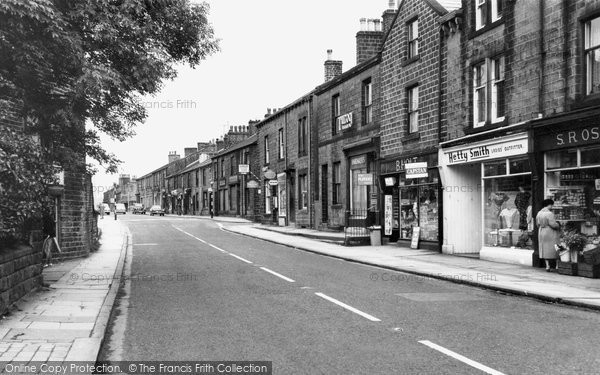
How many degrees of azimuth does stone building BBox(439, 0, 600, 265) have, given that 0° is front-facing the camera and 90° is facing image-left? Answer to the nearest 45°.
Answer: approximately 45°

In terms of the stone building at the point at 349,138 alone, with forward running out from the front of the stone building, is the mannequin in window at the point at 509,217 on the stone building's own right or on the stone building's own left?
on the stone building's own left

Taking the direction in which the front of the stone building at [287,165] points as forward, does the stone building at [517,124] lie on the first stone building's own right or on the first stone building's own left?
on the first stone building's own left

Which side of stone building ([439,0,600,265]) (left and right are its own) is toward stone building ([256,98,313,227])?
right

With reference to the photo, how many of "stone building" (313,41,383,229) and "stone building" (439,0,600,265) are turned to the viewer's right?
0

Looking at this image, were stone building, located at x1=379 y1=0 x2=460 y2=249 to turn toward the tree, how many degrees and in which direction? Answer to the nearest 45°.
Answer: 0° — it already faces it

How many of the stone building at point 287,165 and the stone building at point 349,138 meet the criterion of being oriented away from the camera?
0

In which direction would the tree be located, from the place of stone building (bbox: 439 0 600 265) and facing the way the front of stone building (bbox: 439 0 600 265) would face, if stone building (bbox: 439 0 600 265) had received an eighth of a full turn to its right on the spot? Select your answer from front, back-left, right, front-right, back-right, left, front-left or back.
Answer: front-left
